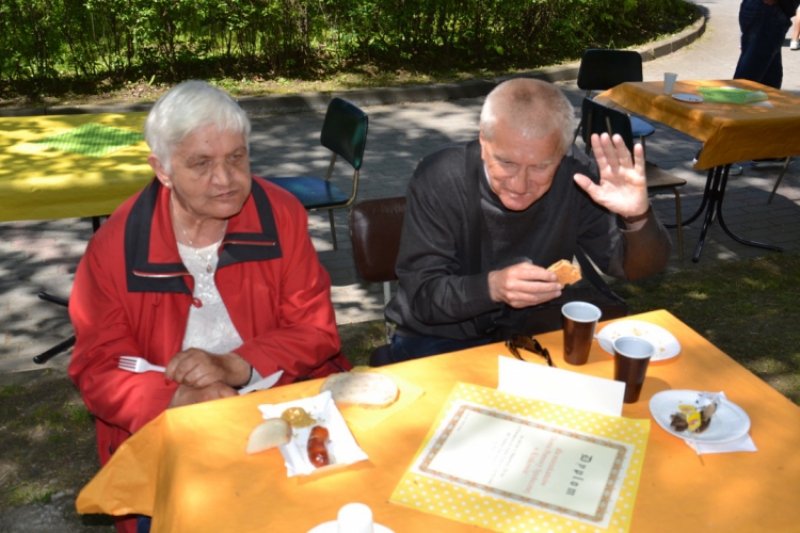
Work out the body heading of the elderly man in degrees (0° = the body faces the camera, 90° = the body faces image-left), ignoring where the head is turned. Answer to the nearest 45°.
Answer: approximately 315°

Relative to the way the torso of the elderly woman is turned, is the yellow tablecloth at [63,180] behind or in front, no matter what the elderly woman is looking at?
behind

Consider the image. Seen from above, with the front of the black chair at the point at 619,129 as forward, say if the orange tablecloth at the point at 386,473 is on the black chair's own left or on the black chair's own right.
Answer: on the black chair's own right

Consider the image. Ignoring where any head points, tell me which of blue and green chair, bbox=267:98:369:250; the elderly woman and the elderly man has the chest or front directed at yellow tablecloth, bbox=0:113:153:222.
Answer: the blue and green chair

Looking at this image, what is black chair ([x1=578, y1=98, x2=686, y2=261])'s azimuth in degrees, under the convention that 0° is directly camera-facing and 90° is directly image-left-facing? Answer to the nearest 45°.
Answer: approximately 315°

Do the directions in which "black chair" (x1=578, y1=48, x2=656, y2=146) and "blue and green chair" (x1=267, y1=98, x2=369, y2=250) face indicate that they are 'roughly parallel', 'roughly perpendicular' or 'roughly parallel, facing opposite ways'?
roughly perpendicular

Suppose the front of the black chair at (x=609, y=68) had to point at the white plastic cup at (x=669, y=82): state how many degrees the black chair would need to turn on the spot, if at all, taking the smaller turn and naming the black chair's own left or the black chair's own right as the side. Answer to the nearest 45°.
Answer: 0° — it already faces it

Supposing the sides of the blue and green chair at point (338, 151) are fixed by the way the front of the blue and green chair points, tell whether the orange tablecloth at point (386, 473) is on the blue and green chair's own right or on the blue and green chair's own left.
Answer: on the blue and green chair's own left

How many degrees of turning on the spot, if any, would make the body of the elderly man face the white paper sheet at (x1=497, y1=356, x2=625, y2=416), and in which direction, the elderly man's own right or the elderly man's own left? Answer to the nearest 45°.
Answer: approximately 45° to the elderly man's own right

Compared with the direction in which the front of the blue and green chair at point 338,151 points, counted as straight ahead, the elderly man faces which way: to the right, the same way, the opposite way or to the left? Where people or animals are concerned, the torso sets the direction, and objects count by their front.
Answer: to the left
